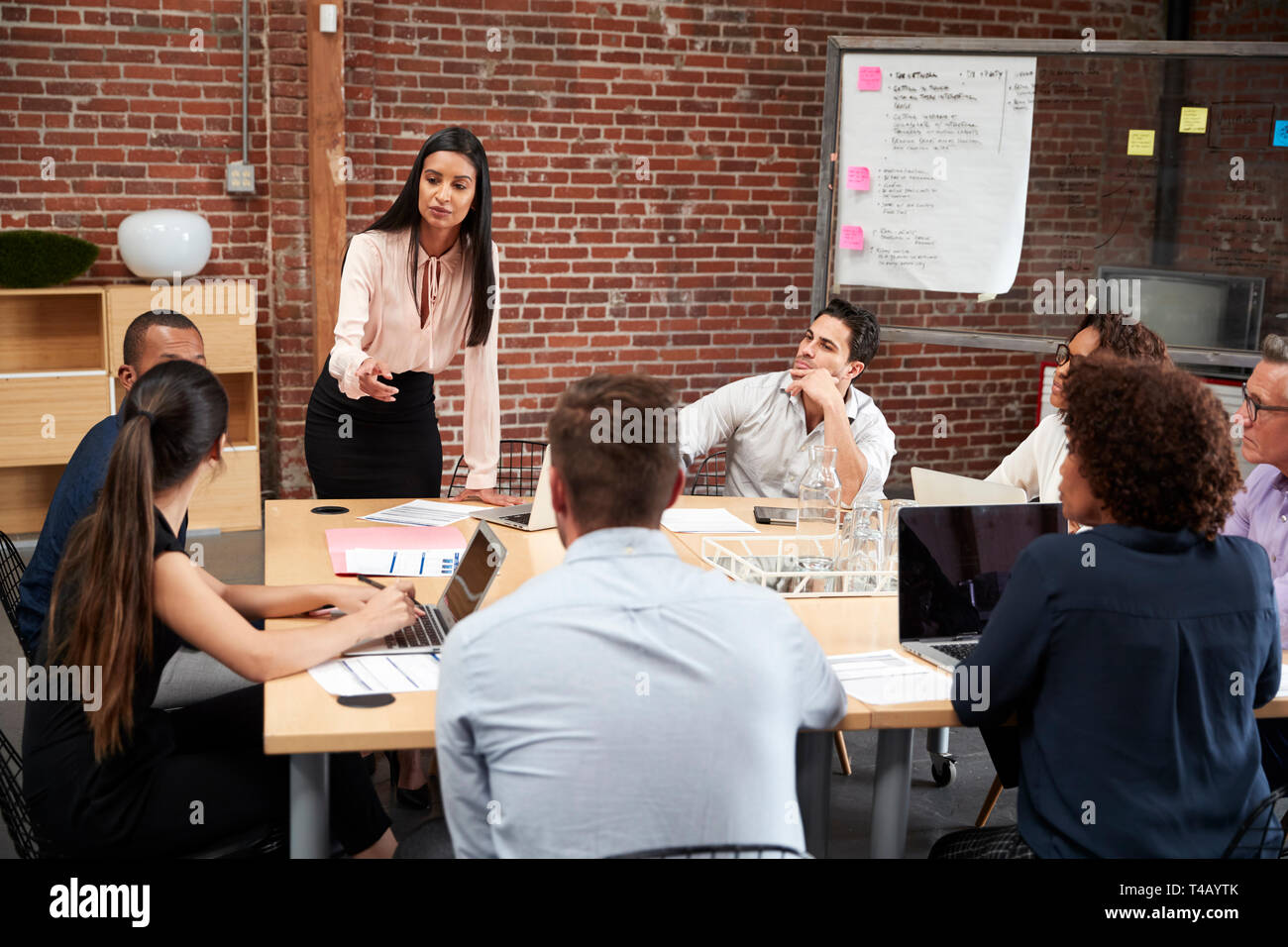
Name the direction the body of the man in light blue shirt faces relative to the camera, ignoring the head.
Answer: away from the camera

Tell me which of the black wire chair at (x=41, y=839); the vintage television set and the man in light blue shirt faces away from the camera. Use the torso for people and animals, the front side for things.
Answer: the man in light blue shirt

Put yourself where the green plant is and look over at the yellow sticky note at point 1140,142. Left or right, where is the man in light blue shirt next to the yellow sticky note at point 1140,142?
right

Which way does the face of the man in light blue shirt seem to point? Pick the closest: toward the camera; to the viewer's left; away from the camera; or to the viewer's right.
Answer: away from the camera

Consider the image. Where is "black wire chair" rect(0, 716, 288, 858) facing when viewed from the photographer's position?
facing to the right of the viewer

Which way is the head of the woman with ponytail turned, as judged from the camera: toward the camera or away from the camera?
away from the camera

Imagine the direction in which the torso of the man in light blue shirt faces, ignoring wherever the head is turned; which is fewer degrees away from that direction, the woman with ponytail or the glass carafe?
the glass carafe

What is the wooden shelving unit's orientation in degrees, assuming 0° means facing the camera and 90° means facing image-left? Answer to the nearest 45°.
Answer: approximately 0°

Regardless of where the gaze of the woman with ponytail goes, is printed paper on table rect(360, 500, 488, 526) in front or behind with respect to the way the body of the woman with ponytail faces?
in front
